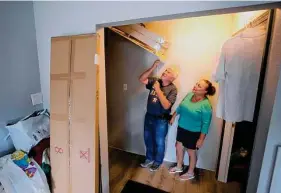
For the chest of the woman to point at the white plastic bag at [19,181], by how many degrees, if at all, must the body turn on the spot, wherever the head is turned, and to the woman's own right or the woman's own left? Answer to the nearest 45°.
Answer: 0° — they already face it

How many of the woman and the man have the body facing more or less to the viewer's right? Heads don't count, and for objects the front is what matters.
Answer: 0

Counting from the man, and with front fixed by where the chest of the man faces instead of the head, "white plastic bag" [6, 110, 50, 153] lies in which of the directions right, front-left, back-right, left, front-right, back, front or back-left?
front

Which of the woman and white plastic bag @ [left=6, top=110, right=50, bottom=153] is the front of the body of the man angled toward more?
the white plastic bag

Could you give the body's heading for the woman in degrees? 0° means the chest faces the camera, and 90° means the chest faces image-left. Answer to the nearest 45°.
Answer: approximately 45°

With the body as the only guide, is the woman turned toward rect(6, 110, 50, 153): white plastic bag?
yes

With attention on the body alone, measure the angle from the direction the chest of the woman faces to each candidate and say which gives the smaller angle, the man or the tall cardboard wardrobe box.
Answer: the tall cardboard wardrobe box

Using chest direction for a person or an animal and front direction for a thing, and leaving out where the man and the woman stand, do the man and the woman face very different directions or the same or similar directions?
same or similar directions

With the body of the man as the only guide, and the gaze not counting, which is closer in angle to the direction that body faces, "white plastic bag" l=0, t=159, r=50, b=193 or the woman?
the white plastic bag

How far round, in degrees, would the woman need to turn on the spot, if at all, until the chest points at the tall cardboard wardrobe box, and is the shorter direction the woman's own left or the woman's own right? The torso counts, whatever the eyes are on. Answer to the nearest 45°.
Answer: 0° — they already face it

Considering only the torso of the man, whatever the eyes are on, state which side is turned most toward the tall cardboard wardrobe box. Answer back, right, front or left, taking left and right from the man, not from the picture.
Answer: front

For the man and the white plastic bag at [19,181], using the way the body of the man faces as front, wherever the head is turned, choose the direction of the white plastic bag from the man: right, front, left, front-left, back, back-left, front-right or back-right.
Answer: front

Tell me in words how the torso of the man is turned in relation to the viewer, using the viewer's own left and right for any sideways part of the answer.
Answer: facing the viewer and to the left of the viewer
